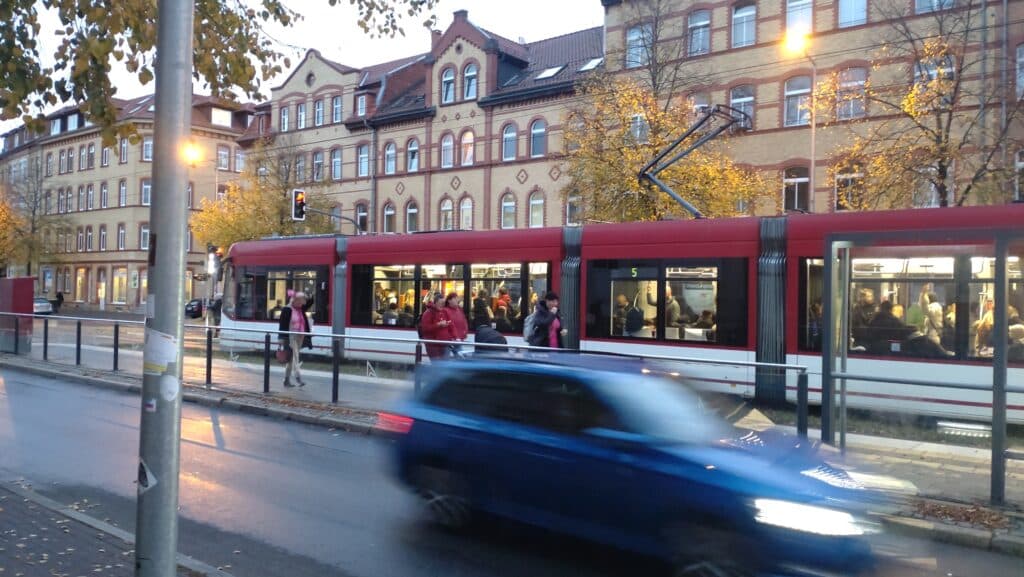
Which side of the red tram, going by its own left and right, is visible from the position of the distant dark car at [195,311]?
front

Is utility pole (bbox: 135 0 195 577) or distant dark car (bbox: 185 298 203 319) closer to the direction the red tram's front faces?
the distant dark car

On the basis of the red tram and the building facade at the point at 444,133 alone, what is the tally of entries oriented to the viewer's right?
0

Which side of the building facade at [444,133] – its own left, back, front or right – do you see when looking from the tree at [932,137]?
left

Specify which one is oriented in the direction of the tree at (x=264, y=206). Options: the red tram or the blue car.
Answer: the red tram

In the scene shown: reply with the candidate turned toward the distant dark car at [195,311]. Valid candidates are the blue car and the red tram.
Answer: the red tram

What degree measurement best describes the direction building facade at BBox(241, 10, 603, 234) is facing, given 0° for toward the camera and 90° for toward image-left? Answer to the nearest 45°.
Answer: approximately 45°

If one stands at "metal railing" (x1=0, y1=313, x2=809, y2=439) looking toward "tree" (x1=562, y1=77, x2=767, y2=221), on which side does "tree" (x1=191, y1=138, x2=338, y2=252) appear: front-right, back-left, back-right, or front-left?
front-left

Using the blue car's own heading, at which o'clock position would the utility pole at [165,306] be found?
The utility pole is roughly at 3 o'clock from the blue car.

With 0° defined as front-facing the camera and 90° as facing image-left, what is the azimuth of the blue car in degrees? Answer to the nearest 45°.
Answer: approximately 315°

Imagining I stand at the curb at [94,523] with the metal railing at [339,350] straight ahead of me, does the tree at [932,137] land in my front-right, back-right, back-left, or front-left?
front-right

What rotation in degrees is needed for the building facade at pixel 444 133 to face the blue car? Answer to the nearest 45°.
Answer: approximately 45° to its left

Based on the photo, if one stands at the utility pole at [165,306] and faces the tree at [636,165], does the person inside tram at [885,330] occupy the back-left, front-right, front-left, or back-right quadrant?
front-right

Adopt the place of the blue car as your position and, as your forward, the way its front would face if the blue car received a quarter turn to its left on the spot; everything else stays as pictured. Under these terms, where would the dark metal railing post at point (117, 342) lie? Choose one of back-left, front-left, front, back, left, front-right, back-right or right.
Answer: left

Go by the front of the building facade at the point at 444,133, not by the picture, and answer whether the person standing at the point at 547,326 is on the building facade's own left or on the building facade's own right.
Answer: on the building facade's own left

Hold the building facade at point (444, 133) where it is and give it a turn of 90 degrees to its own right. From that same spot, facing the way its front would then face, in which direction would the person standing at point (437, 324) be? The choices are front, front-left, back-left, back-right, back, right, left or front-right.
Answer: back-left

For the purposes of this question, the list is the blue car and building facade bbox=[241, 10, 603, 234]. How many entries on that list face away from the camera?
0

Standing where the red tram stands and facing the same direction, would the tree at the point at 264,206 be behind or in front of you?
in front

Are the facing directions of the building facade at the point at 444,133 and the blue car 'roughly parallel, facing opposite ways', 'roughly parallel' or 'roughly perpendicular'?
roughly perpendicular

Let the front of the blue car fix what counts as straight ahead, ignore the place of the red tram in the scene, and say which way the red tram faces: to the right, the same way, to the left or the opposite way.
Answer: the opposite way

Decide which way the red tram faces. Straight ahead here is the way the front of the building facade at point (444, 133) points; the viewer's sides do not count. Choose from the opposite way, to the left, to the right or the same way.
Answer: to the right

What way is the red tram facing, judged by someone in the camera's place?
facing away from the viewer and to the left of the viewer
